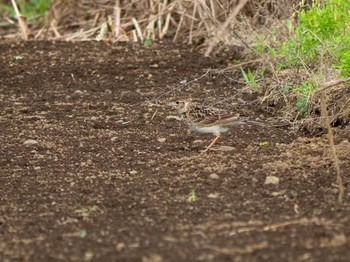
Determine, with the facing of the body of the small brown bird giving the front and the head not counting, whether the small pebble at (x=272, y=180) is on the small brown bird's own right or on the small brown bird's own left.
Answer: on the small brown bird's own left

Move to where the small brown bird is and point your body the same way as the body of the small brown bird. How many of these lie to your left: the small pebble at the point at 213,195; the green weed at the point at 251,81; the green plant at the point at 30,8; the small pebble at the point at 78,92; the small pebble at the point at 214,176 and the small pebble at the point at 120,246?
3

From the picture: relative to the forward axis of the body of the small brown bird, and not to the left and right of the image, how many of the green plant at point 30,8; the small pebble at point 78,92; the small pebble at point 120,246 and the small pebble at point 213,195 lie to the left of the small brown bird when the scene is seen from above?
2

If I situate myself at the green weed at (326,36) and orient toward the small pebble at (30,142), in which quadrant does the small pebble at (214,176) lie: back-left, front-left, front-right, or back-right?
front-left

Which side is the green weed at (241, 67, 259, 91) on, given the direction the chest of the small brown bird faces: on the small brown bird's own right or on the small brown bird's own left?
on the small brown bird's own right

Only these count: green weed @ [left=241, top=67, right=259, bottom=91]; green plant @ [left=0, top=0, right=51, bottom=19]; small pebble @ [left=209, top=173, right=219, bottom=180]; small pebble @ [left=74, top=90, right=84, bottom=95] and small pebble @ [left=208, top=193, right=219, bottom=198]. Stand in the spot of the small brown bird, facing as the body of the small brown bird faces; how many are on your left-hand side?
2

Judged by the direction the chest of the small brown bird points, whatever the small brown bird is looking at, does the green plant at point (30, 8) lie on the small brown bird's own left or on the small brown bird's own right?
on the small brown bird's own right

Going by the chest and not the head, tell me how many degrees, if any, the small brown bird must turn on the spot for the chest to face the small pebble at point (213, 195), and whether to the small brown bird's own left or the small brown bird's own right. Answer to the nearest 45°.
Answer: approximately 90° to the small brown bird's own left

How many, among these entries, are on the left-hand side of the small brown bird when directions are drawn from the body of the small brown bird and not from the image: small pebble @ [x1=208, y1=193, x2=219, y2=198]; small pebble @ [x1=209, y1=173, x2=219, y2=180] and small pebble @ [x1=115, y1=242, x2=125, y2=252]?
3

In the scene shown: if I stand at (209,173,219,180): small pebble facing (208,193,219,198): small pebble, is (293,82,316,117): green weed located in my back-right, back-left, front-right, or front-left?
back-left

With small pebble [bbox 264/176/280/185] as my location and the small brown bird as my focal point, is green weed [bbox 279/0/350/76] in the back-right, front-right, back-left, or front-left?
front-right

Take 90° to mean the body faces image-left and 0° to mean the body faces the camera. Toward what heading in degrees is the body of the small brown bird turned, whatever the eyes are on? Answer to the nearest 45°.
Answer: approximately 90°

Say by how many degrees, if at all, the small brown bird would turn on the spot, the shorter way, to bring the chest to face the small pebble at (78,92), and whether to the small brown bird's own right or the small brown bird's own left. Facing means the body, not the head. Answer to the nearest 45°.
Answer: approximately 45° to the small brown bird's own right
